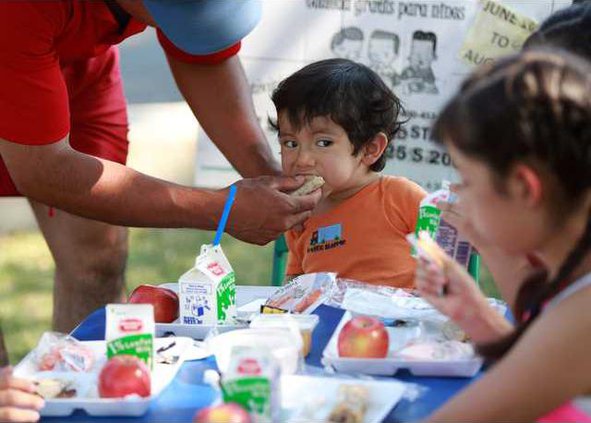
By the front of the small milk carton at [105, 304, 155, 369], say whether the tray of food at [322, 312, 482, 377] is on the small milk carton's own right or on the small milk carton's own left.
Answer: on the small milk carton's own left

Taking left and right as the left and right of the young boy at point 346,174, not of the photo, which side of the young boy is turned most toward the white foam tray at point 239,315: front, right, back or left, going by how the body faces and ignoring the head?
front

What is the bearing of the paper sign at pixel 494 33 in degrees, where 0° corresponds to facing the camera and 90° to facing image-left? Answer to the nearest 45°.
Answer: approximately 0°

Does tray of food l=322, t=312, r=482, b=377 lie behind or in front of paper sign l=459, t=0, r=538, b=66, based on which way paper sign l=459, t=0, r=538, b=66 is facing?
in front

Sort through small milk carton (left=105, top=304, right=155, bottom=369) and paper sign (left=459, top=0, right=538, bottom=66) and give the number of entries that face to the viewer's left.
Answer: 0

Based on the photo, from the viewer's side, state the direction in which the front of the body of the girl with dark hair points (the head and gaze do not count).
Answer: to the viewer's left

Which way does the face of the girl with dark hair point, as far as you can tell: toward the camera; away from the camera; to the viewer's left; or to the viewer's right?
to the viewer's left

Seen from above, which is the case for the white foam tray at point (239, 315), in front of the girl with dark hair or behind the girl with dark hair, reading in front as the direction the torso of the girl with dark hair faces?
in front

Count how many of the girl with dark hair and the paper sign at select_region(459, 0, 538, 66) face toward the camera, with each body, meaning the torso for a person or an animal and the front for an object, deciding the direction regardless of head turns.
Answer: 1

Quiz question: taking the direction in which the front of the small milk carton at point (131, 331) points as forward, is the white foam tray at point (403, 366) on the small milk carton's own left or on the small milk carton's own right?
on the small milk carton's own left

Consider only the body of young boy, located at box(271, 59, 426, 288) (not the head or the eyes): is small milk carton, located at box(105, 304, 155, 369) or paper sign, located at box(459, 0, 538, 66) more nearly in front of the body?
the small milk carton

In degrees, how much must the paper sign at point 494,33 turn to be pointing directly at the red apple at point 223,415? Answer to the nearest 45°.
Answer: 0° — it already faces it
